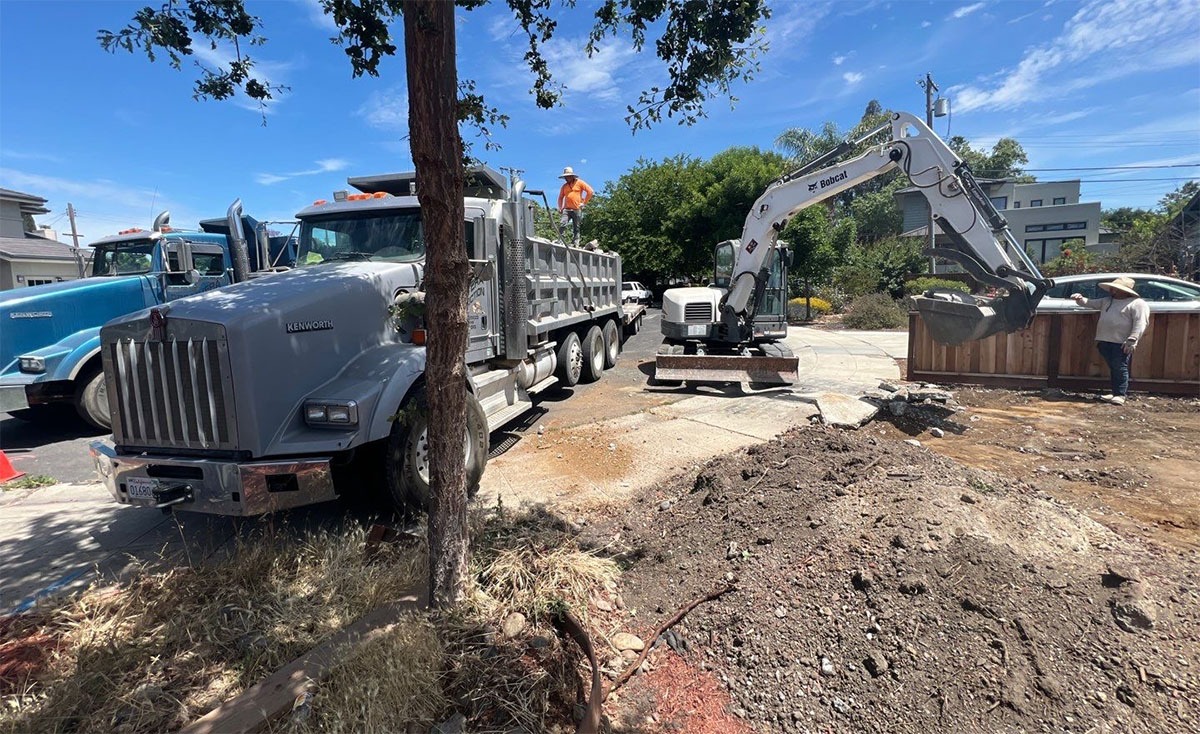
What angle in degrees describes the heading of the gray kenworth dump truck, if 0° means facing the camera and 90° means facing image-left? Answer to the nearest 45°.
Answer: approximately 45°

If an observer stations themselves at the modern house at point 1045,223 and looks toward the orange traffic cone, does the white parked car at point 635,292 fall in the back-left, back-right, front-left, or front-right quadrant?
front-right

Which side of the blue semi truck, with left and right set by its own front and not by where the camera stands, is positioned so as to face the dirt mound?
left

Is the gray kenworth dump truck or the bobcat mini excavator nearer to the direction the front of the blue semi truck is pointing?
the gray kenworth dump truck

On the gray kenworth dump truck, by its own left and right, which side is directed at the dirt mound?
left

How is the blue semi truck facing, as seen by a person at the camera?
facing the viewer and to the left of the viewer

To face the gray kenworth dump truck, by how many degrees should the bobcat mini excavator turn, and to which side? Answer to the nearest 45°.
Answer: approximately 45° to its right

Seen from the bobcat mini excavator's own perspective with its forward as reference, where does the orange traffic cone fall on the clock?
The orange traffic cone is roughly at 3 o'clock from the bobcat mini excavator.

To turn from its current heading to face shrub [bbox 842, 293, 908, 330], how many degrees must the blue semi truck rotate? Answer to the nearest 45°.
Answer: approximately 135° to its left

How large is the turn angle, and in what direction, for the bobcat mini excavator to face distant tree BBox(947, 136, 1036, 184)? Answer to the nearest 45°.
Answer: approximately 135° to its left

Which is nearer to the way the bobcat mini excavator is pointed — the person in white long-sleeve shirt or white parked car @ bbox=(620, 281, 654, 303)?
the person in white long-sleeve shirt
